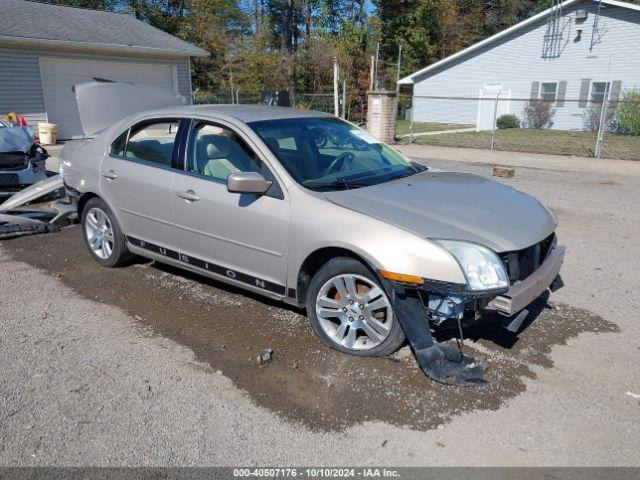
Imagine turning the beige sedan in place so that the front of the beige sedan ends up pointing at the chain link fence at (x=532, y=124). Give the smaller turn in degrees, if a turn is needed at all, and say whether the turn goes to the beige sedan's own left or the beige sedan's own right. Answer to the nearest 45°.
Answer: approximately 90° to the beige sedan's own left

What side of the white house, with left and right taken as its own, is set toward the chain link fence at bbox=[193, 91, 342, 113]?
right

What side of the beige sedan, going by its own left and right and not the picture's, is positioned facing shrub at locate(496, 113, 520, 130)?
left

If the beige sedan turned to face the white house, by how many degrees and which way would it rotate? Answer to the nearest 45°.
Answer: approximately 90° to its left

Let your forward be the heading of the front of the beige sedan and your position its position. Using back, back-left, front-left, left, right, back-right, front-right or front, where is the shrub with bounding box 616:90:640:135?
left

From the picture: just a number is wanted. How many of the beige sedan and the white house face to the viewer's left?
0

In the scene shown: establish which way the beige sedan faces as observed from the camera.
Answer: facing the viewer and to the right of the viewer

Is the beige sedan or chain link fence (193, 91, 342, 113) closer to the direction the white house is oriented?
the beige sedan

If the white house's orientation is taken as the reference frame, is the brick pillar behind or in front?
in front

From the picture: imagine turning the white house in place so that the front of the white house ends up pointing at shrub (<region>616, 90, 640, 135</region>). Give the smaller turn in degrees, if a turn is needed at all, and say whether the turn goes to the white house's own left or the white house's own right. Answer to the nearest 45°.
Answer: approximately 45° to the white house's own left

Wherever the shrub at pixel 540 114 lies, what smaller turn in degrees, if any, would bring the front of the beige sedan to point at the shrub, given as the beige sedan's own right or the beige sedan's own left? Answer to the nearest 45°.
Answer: approximately 90° to the beige sedan's own left

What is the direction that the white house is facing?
toward the camera

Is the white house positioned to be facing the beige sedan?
yes

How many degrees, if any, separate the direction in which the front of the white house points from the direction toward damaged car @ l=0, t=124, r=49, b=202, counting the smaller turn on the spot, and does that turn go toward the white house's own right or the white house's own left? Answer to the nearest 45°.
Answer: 0° — it already faces it
